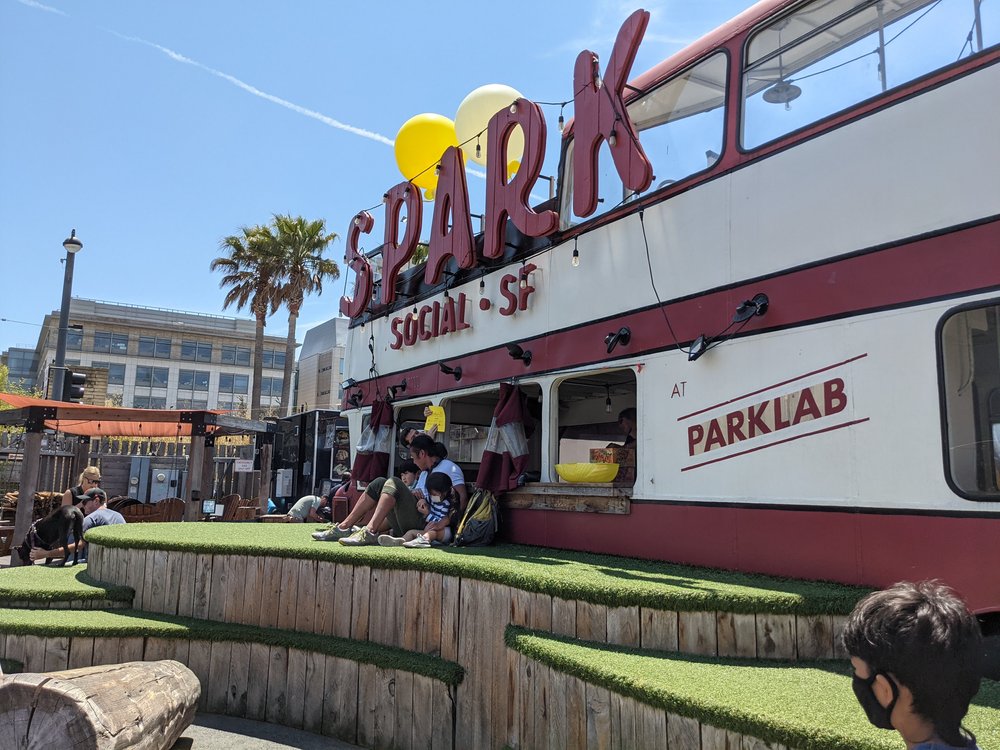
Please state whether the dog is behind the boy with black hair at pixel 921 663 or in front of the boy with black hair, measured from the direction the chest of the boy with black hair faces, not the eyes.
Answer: in front

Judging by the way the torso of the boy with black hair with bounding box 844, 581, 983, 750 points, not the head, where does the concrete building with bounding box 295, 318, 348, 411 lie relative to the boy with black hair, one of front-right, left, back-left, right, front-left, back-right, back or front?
front

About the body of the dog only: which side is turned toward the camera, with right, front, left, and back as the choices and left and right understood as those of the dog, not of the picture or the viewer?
left

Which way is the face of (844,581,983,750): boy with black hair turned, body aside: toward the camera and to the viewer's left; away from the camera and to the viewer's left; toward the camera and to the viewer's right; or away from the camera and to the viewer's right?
away from the camera and to the viewer's left

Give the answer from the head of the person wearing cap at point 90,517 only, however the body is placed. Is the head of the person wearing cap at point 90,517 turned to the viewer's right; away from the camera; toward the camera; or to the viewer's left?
to the viewer's left

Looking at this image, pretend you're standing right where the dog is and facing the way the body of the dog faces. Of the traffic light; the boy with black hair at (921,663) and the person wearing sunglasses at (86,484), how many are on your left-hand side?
1

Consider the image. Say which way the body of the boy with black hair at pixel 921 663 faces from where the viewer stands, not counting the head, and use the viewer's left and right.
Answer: facing away from the viewer and to the left of the viewer

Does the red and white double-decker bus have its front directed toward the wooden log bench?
no

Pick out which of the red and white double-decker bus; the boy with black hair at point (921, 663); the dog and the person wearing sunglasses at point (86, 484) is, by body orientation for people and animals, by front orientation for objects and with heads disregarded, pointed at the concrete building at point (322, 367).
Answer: the boy with black hair

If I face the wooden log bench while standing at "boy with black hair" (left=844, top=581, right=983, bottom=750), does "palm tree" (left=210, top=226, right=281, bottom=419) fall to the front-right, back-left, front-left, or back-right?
front-right
